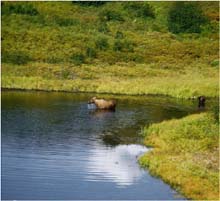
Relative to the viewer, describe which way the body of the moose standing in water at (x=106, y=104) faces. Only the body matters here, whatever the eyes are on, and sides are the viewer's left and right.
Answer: facing to the left of the viewer
